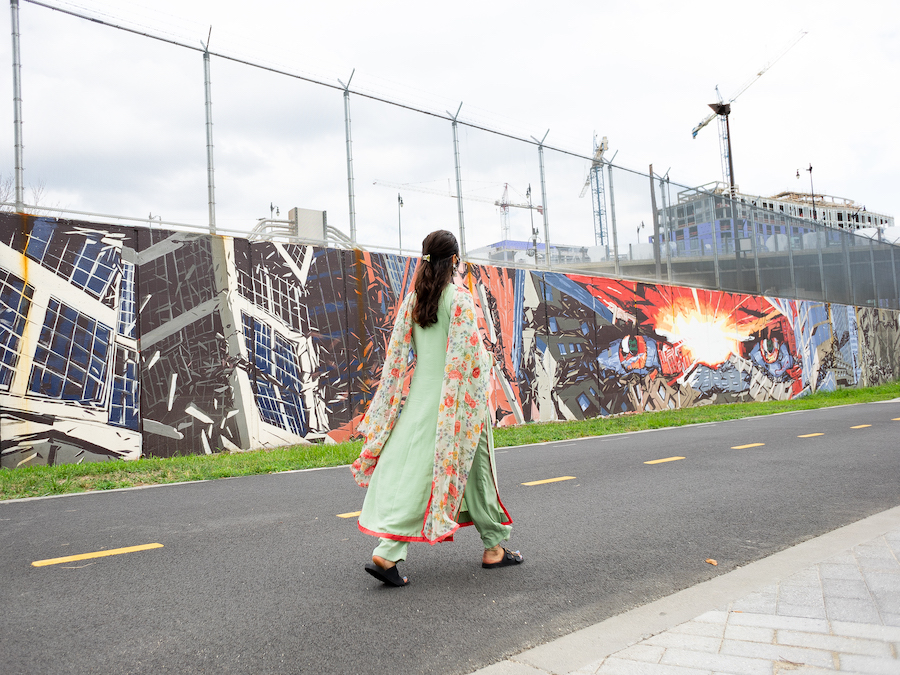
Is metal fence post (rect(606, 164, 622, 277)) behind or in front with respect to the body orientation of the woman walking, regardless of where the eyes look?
in front

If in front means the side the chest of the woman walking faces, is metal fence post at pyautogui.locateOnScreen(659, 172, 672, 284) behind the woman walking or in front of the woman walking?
in front

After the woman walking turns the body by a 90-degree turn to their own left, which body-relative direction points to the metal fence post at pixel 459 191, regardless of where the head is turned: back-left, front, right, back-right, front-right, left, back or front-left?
front-right

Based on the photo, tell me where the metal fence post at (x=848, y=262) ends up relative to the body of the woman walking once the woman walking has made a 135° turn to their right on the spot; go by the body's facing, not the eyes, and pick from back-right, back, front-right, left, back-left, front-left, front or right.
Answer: back-left

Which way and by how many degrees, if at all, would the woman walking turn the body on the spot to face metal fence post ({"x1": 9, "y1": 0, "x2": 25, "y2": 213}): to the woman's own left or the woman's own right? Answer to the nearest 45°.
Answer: approximately 90° to the woman's own left

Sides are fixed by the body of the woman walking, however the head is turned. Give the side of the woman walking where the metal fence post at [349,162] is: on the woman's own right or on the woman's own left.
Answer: on the woman's own left

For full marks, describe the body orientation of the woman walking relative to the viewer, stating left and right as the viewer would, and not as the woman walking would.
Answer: facing away from the viewer and to the right of the viewer

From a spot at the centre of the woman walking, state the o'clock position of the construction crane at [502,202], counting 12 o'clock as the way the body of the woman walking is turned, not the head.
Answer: The construction crane is roughly at 11 o'clock from the woman walking.

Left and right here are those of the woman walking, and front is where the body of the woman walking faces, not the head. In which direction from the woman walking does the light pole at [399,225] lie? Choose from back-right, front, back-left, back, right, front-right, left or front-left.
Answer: front-left

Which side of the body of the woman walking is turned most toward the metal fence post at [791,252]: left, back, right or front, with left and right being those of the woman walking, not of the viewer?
front
